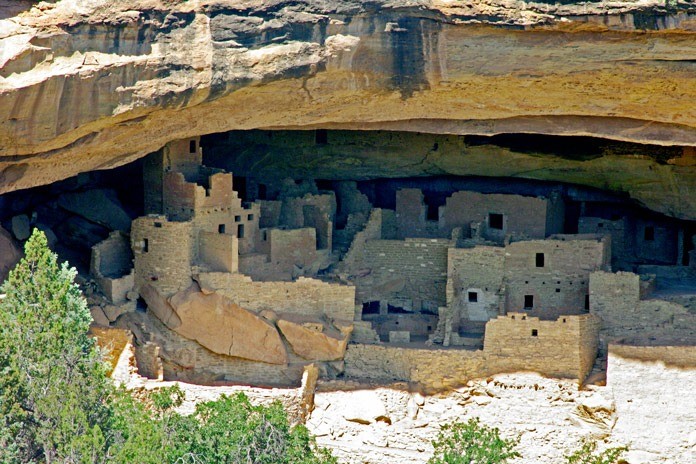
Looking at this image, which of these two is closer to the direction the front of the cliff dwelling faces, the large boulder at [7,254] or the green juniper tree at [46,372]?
the green juniper tree

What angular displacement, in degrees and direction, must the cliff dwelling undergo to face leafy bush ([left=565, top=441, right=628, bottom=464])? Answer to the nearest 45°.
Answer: approximately 45° to its left

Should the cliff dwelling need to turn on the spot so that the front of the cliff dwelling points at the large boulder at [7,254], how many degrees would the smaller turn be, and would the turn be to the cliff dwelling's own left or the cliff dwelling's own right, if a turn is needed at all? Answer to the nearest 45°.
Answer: approximately 90° to the cliff dwelling's own right

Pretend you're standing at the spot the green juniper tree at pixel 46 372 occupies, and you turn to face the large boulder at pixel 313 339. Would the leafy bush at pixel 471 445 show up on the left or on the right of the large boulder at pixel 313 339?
right

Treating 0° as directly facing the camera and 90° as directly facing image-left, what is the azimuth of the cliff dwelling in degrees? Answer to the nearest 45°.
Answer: approximately 0°
